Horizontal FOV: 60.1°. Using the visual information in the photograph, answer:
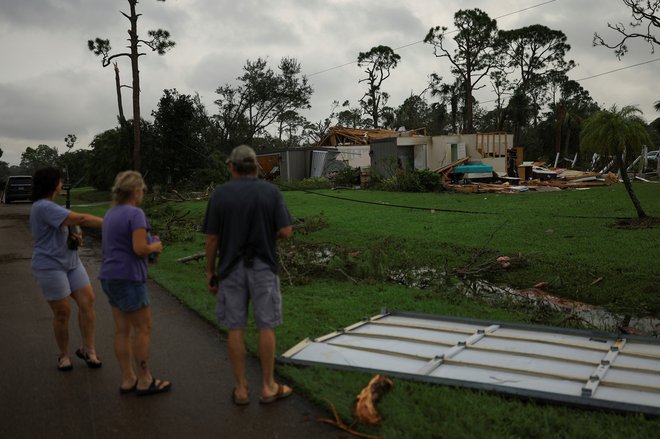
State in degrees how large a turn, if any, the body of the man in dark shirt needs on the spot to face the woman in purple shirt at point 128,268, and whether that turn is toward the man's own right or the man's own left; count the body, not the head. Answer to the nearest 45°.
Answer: approximately 90° to the man's own left

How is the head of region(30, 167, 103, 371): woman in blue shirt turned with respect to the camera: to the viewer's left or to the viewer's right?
to the viewer's right

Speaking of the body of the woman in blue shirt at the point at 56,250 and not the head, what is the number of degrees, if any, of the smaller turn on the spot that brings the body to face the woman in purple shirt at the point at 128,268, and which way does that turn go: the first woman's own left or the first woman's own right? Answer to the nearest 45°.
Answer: approximately 45° to the first woman's own right

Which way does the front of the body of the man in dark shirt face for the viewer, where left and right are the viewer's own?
facing away from the viewer

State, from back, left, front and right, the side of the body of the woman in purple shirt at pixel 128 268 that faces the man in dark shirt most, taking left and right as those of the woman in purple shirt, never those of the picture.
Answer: right

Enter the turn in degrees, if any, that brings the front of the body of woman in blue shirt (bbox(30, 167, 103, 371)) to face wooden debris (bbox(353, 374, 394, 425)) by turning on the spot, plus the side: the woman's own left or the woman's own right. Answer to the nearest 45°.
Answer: approximately 45° to the woman's own right

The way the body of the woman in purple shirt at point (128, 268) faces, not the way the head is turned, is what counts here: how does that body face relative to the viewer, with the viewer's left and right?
facing away from the viewer and to the right of the viewer

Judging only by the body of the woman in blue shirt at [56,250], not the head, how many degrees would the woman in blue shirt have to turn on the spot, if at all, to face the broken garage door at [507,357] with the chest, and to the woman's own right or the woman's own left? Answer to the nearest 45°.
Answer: approximately 45° to the woman's own right

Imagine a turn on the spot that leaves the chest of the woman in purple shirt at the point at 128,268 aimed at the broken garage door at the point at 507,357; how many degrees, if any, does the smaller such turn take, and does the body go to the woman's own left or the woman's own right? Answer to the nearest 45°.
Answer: approximately 45° to the woman's own right

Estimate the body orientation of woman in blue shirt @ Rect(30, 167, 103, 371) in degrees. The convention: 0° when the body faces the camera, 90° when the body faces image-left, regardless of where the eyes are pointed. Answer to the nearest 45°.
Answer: approximately 270°

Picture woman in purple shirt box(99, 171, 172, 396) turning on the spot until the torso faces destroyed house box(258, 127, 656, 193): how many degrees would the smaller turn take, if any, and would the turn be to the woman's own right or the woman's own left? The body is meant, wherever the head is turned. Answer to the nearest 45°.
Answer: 0° — they already face it
